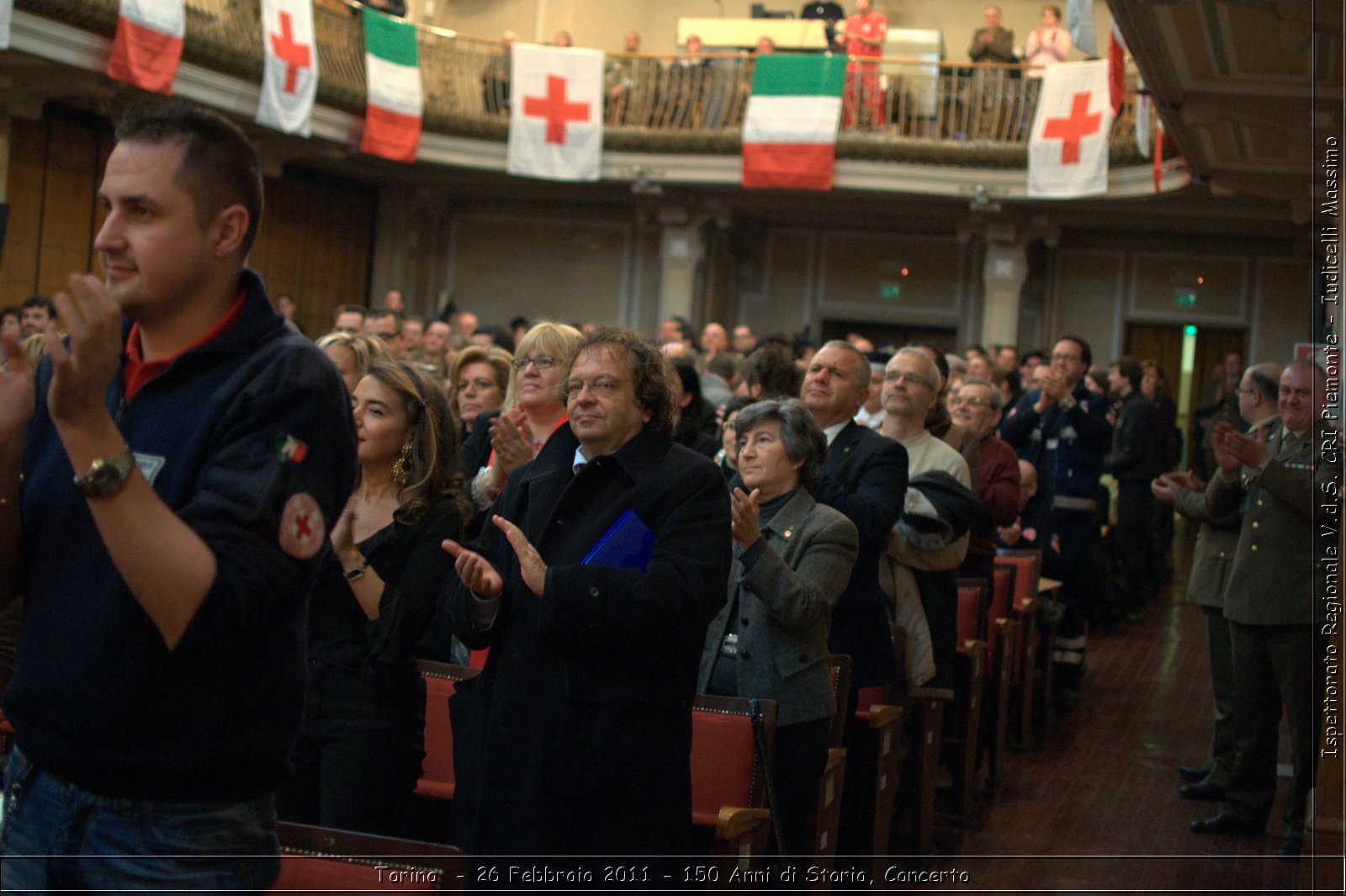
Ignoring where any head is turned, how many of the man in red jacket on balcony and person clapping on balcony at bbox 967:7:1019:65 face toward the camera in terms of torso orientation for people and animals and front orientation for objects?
2

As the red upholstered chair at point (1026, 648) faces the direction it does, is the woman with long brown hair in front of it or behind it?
in front

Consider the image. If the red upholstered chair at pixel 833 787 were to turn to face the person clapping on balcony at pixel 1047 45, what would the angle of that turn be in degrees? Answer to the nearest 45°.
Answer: approximately 135° to its right

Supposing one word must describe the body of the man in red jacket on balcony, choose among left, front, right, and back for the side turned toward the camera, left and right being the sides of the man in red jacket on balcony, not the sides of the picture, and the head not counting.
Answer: front

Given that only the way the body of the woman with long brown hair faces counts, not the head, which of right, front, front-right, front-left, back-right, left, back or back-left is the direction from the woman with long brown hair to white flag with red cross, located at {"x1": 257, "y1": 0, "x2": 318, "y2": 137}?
back-right

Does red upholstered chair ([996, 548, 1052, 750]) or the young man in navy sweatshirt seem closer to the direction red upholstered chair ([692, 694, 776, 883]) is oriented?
the young man in navy sweatshirt

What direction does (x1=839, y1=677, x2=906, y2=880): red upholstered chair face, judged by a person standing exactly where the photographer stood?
facing the viewer and to the left of the viewer

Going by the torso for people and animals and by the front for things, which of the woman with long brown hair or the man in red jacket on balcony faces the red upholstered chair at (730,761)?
the man in red jacket on balcony

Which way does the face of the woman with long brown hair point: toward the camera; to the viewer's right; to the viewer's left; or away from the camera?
to the viewer's left

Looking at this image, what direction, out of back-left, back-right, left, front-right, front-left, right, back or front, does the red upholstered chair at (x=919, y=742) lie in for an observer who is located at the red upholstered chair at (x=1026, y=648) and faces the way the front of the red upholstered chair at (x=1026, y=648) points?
front-left

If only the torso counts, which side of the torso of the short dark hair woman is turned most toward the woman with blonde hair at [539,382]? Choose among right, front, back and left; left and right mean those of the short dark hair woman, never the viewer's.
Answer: right
